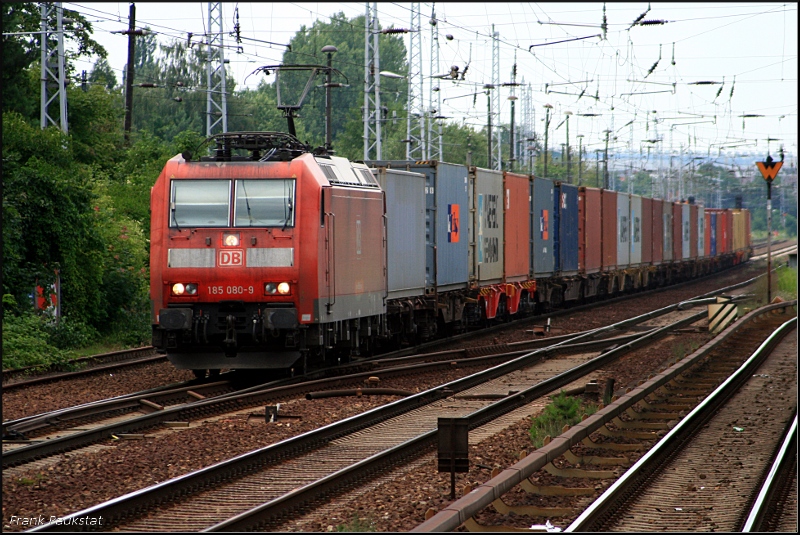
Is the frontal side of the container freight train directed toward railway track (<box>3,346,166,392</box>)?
yes

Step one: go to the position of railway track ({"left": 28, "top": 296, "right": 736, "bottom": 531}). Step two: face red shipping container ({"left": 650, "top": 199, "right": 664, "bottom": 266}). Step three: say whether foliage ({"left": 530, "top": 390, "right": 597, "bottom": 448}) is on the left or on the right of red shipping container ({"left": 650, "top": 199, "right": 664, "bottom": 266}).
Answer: right

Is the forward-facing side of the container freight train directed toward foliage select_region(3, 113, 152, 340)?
no

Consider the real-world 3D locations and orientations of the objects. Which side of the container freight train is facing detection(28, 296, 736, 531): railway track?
front

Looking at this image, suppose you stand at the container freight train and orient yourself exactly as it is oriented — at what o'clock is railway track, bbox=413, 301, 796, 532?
The railway track is roughly at 11 o'clock from the container freight train.

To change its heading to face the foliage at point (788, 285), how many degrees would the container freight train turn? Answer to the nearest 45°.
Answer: approximately 135° to its left

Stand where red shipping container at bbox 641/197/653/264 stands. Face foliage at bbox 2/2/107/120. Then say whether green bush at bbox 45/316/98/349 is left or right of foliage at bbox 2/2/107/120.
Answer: left

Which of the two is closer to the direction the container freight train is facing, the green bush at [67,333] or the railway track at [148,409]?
the railway track

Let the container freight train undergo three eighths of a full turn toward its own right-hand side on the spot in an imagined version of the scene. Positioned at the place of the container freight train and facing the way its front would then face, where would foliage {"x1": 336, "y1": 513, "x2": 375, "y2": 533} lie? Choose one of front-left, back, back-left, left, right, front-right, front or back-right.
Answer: back-left

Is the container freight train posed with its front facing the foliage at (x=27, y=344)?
no

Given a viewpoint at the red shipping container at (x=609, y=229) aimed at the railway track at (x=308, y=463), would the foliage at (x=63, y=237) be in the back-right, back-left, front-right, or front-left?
front-right

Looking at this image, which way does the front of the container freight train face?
toward the camera
